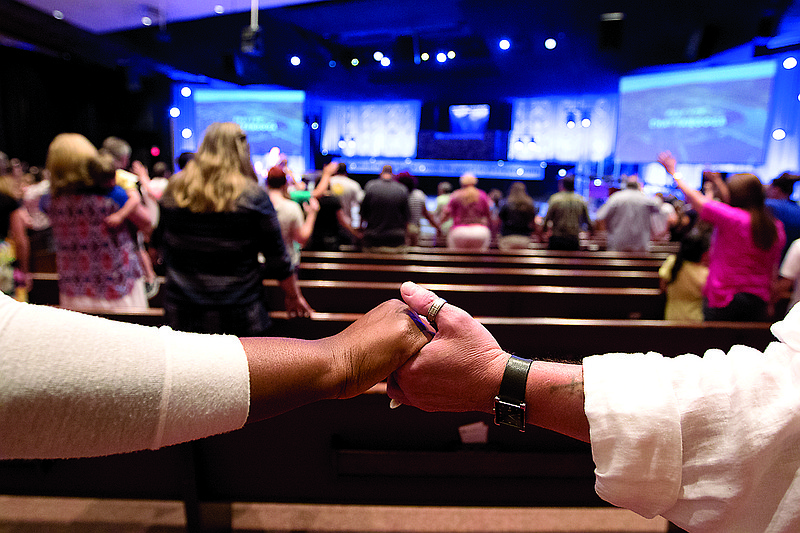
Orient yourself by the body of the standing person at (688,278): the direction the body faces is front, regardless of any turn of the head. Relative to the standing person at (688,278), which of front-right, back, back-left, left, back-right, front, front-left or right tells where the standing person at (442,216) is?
front-left

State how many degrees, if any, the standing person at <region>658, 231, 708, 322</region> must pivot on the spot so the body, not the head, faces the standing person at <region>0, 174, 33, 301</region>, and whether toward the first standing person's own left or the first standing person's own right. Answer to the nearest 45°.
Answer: approximately 135° to the first standing person's own left

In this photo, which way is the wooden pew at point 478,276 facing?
away from the camera

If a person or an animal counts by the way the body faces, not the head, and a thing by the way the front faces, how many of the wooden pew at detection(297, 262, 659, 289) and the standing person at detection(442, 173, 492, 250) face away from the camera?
2

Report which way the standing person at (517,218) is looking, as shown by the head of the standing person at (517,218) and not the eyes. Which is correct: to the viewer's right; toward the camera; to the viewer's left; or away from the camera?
away from the camera

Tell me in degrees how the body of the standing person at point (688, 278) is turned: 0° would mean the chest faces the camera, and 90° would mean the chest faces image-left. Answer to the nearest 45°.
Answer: approximately 180°

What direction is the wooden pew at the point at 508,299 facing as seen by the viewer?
away from the camera

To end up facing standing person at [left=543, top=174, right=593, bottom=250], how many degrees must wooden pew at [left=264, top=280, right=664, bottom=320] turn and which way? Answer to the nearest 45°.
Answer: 0° — it already faces them

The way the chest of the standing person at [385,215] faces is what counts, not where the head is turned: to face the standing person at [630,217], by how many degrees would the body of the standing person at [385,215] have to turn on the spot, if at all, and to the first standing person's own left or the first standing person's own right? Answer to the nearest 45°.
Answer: approximately 90° to the first standing person's own right

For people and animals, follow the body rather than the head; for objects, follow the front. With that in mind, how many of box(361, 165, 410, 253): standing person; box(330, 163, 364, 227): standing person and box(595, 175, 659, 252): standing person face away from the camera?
3

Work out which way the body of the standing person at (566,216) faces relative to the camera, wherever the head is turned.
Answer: away from the camera

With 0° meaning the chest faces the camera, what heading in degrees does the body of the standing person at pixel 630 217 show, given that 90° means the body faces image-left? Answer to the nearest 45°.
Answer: approximately 180°
